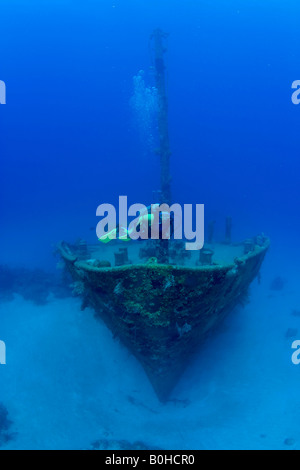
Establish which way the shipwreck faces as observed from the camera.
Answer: facing the viewer
